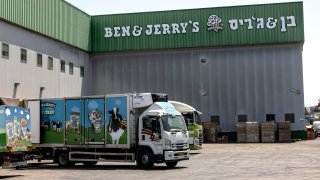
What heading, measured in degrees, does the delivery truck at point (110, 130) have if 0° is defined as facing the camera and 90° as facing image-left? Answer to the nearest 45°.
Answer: approximately 315°

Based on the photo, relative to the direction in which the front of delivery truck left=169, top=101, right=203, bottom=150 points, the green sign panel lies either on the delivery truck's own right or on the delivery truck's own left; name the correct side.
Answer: on the delivery truck's own left

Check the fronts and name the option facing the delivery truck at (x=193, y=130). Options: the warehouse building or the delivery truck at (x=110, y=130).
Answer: the warehouse building

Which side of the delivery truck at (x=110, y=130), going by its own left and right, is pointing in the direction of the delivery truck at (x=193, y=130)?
left

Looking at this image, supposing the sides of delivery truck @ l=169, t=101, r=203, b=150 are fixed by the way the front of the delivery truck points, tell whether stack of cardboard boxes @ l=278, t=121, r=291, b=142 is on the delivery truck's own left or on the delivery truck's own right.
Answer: on the delivery truck's own left

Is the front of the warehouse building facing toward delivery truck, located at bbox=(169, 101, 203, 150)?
yes

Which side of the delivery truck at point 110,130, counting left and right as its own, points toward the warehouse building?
left

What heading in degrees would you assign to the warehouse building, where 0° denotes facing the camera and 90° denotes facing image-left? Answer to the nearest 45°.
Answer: approximately 0°

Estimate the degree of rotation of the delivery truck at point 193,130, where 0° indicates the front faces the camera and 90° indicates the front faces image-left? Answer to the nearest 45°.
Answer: approximately 315°
